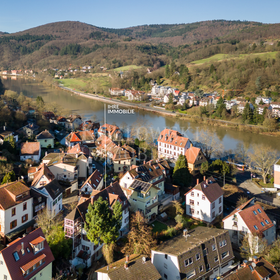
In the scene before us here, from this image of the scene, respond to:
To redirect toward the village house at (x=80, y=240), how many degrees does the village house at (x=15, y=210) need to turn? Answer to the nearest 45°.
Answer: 0° — it already faces it

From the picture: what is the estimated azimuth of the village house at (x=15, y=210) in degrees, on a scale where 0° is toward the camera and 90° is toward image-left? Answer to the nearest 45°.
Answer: approximately 315°

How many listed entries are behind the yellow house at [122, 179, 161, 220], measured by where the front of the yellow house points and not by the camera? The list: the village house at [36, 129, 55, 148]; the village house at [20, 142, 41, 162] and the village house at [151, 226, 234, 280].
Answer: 2

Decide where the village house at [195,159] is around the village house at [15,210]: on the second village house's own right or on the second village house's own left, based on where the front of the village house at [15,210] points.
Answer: on the second village house's own left

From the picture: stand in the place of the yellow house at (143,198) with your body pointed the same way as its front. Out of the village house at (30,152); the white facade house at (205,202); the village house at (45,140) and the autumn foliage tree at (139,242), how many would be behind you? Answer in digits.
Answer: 2

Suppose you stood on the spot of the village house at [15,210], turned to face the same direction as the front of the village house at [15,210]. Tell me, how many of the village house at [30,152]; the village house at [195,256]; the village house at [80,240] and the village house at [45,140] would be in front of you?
2

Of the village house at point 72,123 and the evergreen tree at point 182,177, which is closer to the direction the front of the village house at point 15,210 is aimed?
the evergreen tree

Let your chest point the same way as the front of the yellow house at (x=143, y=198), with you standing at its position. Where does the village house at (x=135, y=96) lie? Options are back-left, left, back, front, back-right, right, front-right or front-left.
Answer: back-left

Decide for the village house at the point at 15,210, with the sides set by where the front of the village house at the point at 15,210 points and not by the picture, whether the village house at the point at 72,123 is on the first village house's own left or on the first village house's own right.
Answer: on the first village house's own left

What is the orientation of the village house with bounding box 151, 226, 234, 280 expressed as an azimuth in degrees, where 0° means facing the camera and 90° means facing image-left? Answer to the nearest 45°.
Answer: approximately 315°

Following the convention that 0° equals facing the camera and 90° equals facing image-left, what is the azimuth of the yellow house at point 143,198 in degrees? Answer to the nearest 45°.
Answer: approximately 315°

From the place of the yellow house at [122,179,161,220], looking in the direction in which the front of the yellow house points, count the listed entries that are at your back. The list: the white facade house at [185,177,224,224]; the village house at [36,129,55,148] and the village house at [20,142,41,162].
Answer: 2
